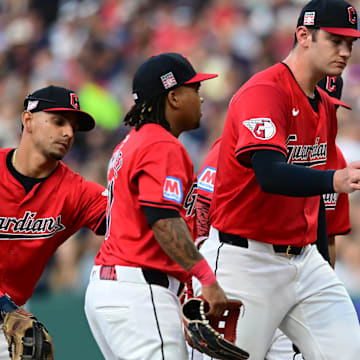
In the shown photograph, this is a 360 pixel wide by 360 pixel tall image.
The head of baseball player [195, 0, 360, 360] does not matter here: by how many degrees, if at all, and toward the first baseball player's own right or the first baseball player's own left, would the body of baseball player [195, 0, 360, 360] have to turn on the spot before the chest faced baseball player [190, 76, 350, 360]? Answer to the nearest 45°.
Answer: approximately 135° to the first baseball player's own left

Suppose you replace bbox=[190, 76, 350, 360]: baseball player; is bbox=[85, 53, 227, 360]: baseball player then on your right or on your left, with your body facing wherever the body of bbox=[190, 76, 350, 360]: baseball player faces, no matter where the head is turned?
on your right

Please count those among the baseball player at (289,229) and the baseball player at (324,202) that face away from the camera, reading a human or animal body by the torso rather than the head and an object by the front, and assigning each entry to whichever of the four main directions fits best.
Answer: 0

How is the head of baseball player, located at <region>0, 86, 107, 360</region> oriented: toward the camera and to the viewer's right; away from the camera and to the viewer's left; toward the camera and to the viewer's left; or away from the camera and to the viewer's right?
toward the camera and to the viewer's right

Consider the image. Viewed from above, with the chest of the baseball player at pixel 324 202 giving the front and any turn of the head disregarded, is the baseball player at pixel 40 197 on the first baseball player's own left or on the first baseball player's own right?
on the first baseball player's own right

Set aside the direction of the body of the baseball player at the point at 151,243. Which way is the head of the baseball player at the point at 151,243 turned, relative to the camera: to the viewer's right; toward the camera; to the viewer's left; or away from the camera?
to the viewer's right

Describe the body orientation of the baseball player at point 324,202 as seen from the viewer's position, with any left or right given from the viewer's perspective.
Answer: facing the viewer and to the right of the viewer

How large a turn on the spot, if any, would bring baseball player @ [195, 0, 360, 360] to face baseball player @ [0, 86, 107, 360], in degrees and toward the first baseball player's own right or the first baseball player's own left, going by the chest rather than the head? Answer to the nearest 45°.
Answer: approximately 135° to the first baseball player's own right
